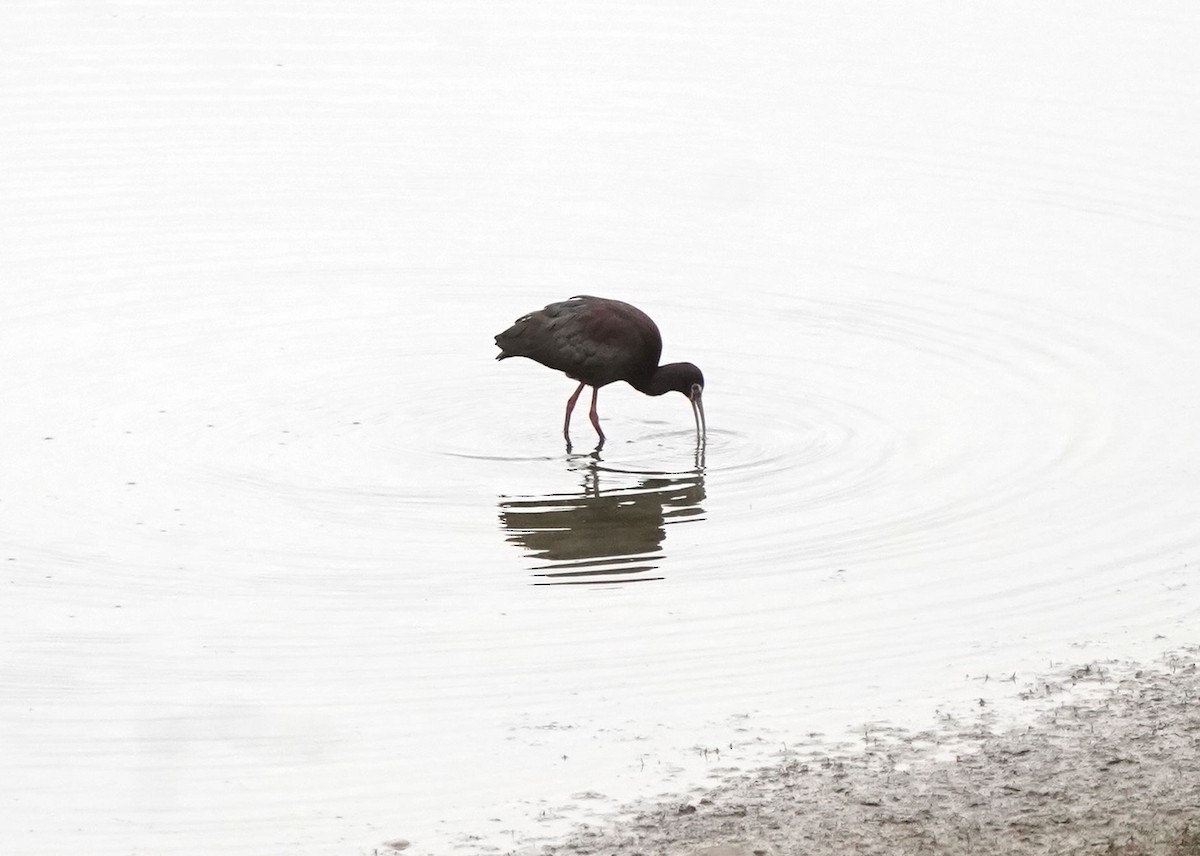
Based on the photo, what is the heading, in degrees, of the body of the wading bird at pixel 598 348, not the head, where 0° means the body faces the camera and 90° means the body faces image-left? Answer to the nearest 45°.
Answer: approximately 270°
